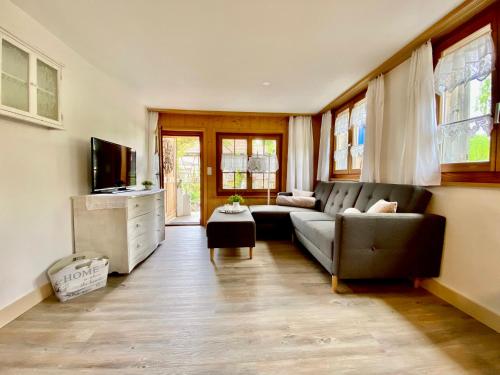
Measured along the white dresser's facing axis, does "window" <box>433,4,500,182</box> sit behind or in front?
in front

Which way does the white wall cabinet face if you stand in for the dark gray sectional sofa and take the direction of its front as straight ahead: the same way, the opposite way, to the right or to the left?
the opposite way

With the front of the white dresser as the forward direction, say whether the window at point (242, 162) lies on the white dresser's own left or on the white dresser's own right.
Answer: on the white dresser's own left

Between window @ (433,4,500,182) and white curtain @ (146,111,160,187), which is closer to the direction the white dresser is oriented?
the window

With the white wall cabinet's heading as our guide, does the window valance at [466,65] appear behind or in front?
in front

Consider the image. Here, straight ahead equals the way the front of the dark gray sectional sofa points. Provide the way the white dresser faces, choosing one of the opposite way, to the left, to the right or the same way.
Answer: the opposite way

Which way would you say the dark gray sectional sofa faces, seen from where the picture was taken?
facing to the left of the viewer

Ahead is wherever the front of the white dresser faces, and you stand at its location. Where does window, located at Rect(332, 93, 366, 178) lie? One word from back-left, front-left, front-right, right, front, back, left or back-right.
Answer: front-left

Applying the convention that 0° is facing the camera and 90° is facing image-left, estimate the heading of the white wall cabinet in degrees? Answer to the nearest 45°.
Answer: approximately 315°

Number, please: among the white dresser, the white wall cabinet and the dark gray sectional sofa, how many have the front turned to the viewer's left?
1

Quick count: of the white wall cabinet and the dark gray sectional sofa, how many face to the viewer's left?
1

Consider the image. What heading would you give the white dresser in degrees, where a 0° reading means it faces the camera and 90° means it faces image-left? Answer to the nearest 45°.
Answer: approximately 315°

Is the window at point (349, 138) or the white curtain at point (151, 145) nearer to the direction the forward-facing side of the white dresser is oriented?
the window
